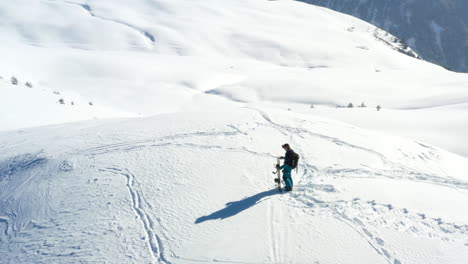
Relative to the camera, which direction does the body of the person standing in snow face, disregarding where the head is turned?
to the viewer's left
